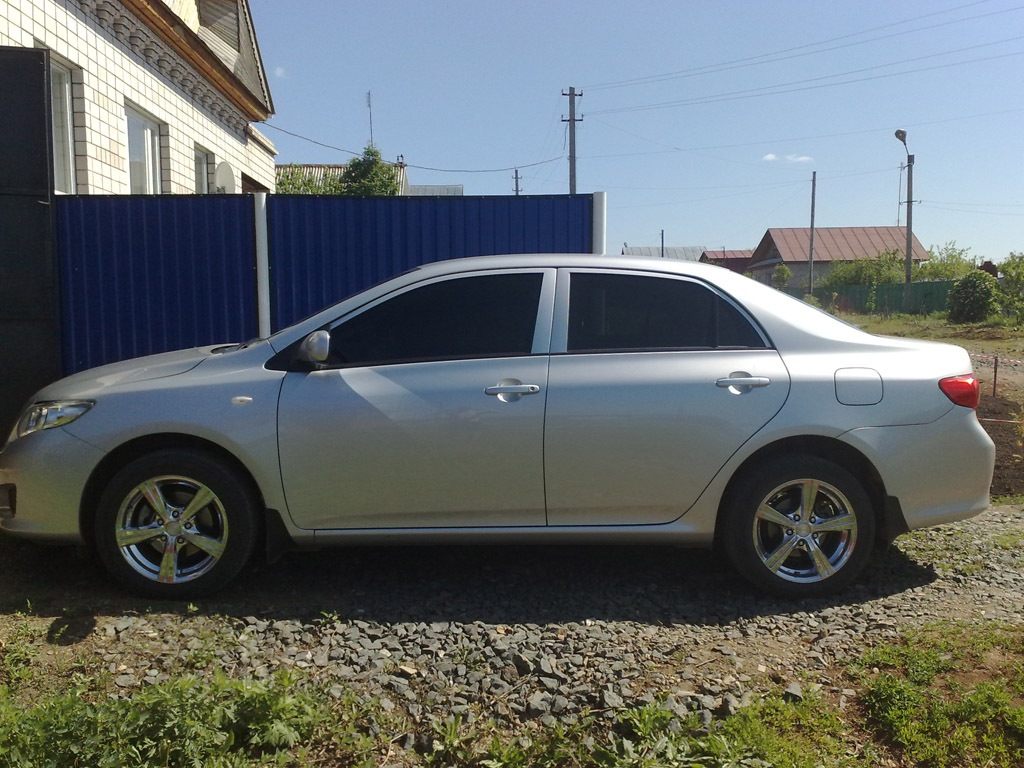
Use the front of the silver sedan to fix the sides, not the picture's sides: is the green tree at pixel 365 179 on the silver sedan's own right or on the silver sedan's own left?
on the silver sedan's own right

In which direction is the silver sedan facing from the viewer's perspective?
to the viewer's left

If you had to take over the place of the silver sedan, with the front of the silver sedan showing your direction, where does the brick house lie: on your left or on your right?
on your right

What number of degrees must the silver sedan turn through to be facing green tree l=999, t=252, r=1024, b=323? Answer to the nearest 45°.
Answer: approximately 135° to its right

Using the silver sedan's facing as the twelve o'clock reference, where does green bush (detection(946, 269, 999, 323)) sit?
The green bush is roughly at 4 o'clock from the silver sedan.

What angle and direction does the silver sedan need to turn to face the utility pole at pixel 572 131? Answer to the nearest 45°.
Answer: approximately 90° to its right

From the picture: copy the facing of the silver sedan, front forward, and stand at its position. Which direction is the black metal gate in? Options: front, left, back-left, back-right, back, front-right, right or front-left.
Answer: front-right

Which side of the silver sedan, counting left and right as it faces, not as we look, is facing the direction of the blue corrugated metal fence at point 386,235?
right

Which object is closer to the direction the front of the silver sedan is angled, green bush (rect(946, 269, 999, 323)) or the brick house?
the brick house
